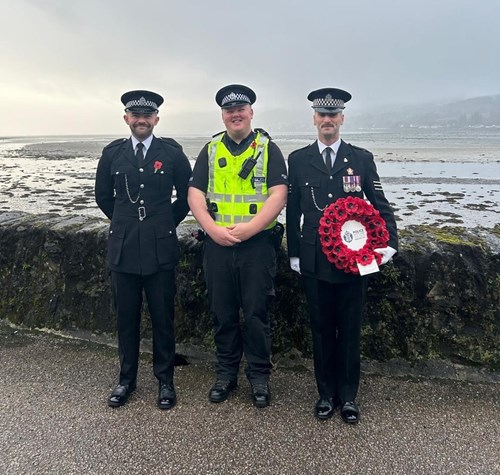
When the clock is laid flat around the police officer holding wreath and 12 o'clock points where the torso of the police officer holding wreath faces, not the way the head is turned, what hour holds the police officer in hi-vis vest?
The police officer in hi-vis vest is roughly at 3 o'clock from the police officer holding wreath.

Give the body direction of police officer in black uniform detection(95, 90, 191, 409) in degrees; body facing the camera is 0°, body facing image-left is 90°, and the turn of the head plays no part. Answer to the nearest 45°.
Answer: approximately 0°

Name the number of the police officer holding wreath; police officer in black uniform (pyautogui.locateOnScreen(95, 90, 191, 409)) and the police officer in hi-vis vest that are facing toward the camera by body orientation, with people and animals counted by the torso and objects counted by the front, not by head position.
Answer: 3

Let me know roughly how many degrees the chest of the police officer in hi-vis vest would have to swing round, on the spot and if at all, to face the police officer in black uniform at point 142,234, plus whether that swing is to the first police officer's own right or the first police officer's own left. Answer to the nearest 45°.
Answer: approximately 90° to the first police officer's own right

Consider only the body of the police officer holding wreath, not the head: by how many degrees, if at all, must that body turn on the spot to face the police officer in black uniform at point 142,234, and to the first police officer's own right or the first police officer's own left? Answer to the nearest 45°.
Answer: approximately 90° to the first police officer's own right

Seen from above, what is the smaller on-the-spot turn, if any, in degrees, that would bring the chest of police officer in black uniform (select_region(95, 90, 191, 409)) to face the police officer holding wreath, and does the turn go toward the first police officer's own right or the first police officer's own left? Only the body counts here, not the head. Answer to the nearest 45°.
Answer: approximately 45° to the first police officer's own left
